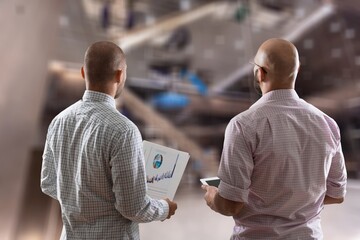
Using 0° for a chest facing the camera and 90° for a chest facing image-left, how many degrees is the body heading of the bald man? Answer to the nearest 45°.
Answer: approximately 135°

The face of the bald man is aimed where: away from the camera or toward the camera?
away from the camera
